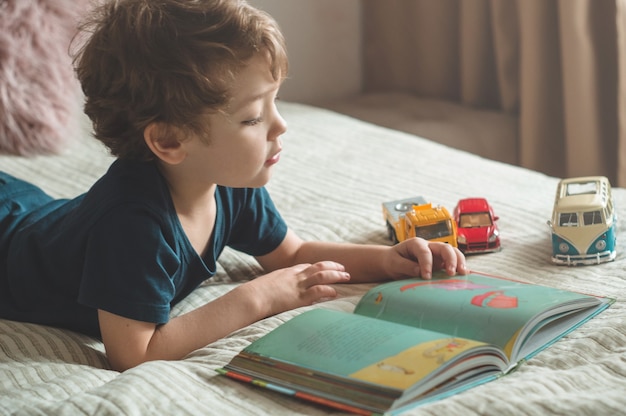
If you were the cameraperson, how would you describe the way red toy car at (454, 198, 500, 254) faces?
facing the viewer

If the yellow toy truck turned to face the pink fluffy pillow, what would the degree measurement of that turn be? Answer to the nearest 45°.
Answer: approximately 180°

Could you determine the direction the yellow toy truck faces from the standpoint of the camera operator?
facing the viewer and to the right of the viewer

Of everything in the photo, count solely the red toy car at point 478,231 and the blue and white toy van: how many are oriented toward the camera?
2

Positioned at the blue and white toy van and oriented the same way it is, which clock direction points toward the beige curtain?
The beige curtain is roughly at 6 o'clock from the blue and white toy van.
